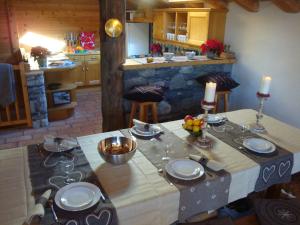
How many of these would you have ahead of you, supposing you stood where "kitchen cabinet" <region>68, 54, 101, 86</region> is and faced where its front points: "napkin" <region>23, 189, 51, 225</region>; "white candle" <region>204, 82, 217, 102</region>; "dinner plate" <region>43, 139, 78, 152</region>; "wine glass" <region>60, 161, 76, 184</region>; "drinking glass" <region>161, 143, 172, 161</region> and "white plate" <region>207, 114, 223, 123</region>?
6

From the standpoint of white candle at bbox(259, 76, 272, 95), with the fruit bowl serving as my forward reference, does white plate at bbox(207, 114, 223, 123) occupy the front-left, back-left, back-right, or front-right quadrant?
front-right

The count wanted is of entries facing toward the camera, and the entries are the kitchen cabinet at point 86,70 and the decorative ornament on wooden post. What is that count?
2

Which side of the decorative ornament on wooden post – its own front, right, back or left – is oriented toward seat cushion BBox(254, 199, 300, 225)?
front

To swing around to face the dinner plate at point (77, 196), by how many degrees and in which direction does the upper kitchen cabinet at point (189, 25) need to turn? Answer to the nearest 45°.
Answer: approximately 45° to its left

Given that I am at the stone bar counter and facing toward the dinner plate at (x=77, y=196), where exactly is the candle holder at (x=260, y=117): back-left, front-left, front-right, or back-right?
front-left

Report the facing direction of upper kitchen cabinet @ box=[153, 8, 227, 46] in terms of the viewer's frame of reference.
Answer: facing the viewer and to the left of the viewer

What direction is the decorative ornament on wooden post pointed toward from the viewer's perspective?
toward the camera

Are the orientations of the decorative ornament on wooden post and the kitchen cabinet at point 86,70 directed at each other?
no

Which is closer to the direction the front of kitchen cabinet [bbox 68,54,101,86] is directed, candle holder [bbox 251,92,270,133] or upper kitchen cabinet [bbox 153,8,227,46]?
the candle holder

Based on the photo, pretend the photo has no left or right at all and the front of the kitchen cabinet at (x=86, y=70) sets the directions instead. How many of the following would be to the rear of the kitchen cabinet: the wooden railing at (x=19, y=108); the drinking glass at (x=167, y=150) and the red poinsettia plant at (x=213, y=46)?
0

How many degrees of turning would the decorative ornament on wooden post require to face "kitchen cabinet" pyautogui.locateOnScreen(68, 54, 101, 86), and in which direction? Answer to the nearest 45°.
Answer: approximately 180°

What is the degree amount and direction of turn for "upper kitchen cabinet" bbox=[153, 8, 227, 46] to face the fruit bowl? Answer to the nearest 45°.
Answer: approximately 45° to its left

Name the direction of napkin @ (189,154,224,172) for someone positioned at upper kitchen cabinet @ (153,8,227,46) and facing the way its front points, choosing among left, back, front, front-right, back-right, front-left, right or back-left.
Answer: front-left

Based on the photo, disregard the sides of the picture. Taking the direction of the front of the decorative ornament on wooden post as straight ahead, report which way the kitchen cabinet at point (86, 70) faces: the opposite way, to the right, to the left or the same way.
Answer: the same way

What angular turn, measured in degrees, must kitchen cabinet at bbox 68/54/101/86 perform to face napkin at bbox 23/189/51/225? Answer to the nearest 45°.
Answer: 0° — it already faces it

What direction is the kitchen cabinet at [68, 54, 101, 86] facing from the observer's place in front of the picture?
facing the viewer

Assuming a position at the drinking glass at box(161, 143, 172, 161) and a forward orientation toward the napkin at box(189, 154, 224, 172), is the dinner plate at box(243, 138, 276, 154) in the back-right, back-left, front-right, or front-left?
front-left
